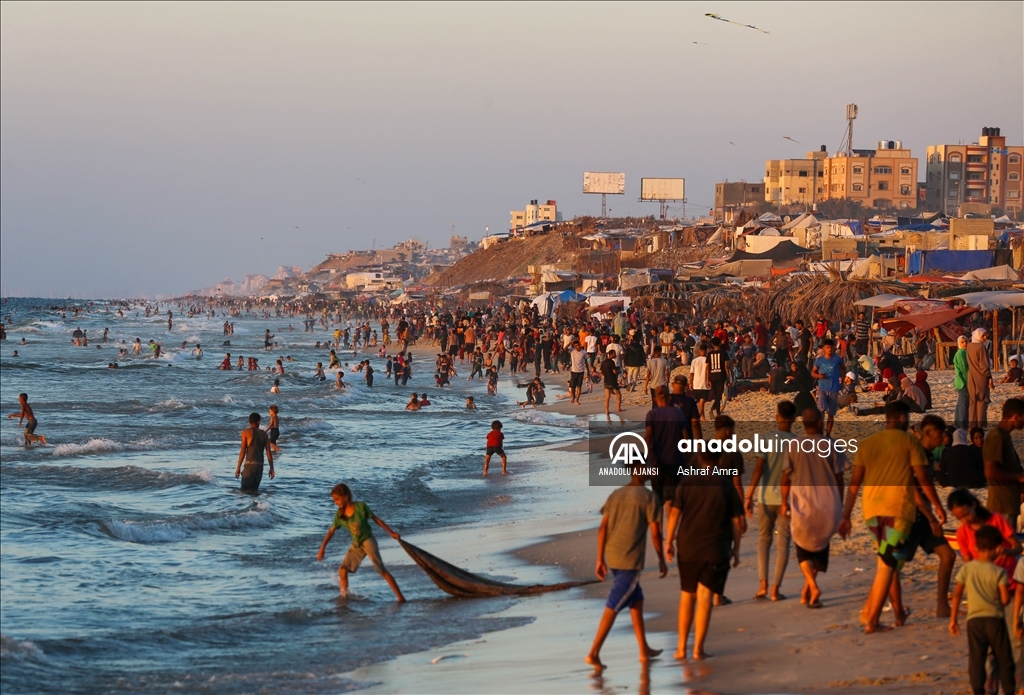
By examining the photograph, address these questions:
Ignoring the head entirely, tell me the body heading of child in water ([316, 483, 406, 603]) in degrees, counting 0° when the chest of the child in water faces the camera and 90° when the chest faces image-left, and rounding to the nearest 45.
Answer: approximately 45°

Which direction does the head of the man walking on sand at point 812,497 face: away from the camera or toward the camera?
away from the camera

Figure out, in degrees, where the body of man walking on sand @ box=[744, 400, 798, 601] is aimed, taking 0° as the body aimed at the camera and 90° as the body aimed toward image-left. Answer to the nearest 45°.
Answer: approximately 180°

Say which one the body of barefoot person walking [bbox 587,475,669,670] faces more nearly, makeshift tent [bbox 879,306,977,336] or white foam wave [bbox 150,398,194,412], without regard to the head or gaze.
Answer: the makeshift tent

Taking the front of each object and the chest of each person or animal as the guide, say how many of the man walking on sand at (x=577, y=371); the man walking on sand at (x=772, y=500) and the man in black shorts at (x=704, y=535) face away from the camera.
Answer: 2

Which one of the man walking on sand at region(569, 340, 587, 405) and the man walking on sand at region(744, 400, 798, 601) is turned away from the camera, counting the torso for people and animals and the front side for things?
the man walking on sand at region(744, 400, 798, 601)

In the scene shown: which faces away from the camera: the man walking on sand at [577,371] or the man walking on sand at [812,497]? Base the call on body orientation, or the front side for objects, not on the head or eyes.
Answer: the man walking on sand at [812,497]
